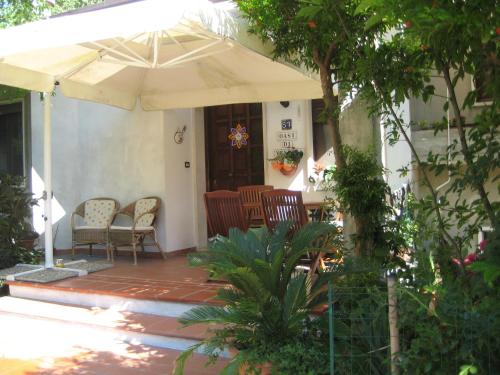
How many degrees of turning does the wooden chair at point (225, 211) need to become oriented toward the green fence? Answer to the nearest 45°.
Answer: approximately 135° to its right

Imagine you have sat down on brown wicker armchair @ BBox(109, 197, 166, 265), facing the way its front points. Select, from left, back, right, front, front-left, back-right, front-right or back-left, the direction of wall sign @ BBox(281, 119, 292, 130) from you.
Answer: back-left

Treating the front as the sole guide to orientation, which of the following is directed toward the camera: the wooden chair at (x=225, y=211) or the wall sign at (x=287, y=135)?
the wall sign

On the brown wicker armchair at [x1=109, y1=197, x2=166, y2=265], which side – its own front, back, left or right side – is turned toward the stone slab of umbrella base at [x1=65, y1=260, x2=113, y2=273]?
front

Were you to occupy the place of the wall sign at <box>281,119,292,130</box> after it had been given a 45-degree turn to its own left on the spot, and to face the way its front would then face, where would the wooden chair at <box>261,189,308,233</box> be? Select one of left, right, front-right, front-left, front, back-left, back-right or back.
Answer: front-right

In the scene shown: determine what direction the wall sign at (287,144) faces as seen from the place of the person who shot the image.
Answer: facing the viewer

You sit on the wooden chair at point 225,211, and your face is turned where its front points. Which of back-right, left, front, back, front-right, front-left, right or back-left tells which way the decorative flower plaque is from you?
front-left

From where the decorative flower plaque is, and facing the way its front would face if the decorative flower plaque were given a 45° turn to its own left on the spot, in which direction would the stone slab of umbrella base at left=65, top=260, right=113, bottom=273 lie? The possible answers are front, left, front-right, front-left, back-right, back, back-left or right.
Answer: right

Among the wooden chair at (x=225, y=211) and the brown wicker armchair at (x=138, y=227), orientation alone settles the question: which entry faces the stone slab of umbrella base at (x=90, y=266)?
the brown wicker armchair

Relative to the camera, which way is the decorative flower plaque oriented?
toward the camera

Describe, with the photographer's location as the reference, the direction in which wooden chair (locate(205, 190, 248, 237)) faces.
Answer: facing away from the viewer and to the right of the viewer

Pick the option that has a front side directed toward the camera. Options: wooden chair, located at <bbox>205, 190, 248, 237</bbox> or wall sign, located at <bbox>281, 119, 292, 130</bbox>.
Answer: the wall sign

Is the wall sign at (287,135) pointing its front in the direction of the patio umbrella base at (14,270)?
no

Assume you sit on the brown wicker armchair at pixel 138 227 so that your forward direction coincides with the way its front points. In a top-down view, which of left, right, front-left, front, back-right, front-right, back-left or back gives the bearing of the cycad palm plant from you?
front-left

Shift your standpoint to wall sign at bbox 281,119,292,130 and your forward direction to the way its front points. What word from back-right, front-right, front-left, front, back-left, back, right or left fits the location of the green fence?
front

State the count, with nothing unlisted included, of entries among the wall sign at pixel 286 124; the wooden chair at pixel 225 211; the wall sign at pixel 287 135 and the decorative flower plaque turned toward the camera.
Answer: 3

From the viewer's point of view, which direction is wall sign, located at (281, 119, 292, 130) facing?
toward the camera
